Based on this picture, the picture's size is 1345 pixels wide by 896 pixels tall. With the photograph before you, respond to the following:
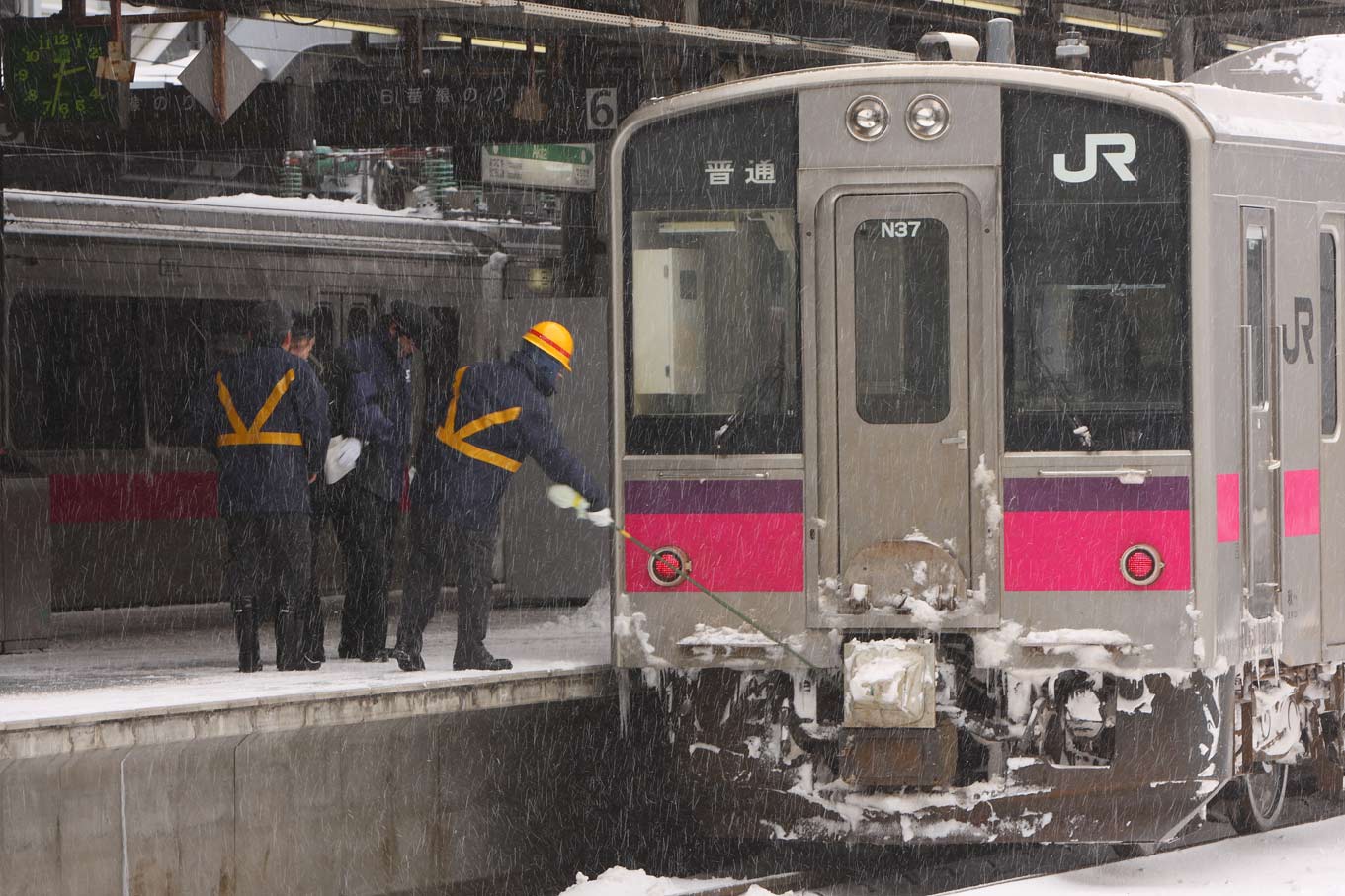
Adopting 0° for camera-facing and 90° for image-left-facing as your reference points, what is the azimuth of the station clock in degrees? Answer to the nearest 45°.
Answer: approximately 0°

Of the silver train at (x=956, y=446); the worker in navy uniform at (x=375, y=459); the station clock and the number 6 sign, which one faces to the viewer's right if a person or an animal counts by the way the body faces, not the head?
the worker in navy uniform

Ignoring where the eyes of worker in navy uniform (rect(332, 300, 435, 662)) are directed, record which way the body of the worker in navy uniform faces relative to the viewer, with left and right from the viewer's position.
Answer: facing to the right of the viewer

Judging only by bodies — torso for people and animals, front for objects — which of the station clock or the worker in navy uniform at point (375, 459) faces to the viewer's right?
the worker in navy uniform

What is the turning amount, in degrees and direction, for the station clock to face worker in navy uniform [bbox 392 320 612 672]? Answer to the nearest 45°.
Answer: approximately 45° to its left

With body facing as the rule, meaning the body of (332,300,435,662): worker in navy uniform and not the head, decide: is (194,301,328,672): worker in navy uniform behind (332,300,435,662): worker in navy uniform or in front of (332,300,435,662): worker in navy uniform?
behind

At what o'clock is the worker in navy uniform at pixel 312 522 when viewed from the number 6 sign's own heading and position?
The worker in navy uniform is roughly at 1 o'clock from the number 6 sign.

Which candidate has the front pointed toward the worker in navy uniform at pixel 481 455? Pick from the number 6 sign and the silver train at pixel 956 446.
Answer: the number 6 sign

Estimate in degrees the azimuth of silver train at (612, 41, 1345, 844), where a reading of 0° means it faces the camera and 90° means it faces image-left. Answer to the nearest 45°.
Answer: approximately 0°

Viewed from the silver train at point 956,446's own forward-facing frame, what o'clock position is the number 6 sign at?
The number 6 sign is roughly at 5 o'clock from the silver train.

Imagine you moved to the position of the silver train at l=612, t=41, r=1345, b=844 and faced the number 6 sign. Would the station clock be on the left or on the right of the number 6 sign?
left
